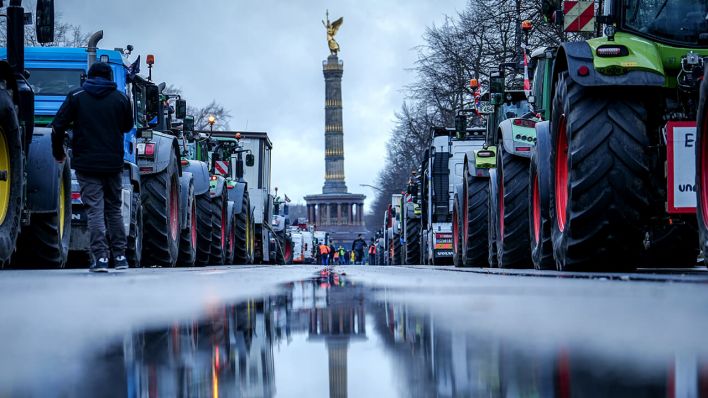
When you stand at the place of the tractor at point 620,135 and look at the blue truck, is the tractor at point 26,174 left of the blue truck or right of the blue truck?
left

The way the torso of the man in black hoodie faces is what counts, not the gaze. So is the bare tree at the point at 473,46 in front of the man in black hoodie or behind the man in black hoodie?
in front

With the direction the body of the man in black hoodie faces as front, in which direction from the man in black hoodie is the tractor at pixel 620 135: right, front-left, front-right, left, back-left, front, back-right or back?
back-right

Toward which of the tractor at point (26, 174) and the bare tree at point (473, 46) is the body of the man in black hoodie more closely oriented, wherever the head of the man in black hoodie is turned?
the bare tree

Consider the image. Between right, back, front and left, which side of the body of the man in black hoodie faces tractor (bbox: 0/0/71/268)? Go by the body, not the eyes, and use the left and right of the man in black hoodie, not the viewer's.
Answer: left

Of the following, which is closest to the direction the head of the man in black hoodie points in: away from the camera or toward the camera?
away from the camera

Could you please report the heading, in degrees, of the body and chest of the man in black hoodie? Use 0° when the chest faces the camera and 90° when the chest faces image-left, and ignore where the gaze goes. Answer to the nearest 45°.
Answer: approximately 180°
